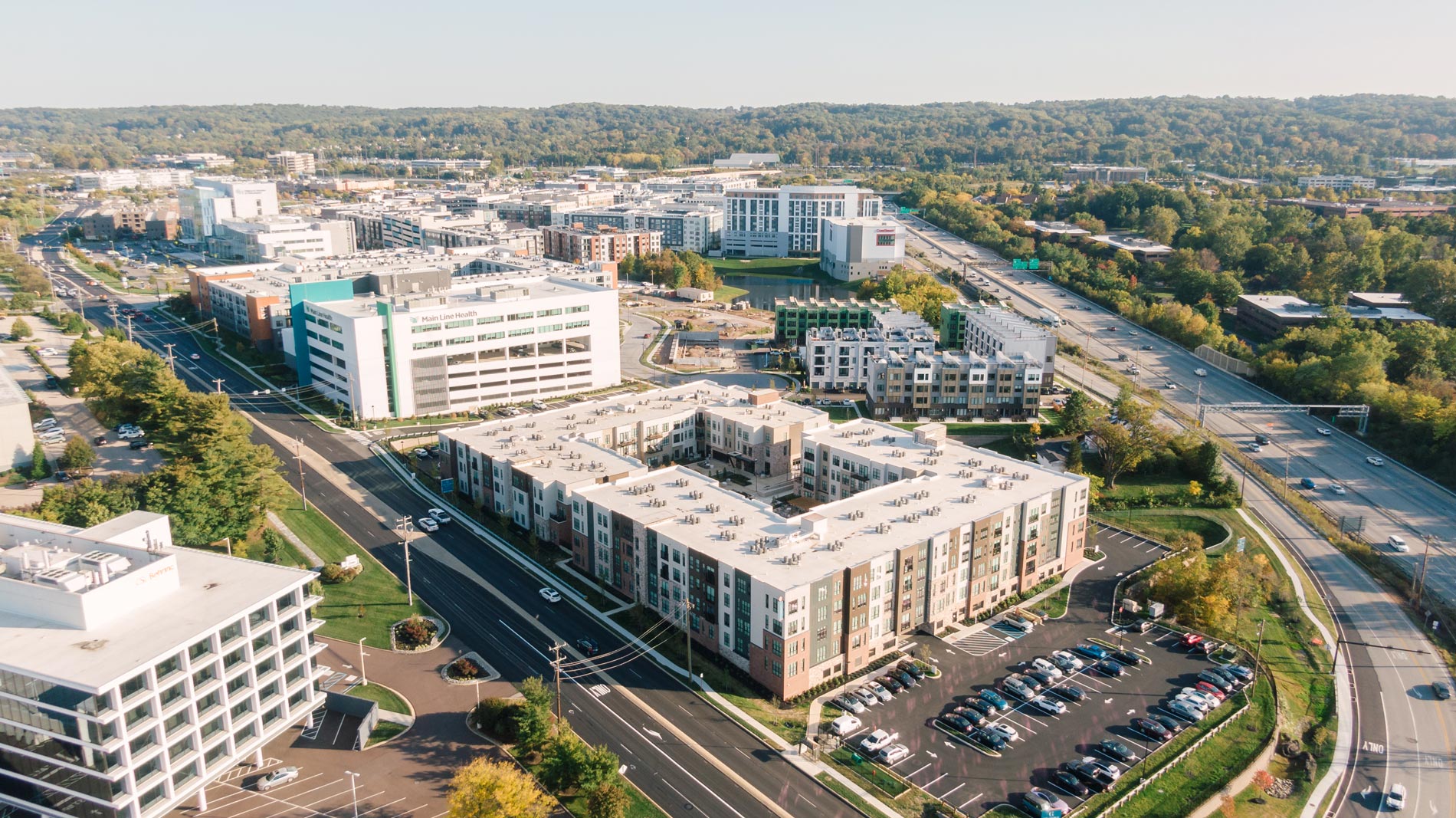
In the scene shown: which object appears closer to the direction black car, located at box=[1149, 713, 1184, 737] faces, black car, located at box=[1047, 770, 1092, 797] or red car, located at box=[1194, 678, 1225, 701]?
the black car

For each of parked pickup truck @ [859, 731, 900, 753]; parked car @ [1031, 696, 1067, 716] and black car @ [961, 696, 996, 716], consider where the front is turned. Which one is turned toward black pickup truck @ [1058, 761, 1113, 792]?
black car @ [961, 696, 996, 716]

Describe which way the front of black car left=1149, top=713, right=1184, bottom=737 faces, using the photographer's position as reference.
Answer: facing the viewer and to the right of the viewer

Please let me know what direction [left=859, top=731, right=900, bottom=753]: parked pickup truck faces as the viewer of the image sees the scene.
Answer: facing the viewer and to the left of the viewer

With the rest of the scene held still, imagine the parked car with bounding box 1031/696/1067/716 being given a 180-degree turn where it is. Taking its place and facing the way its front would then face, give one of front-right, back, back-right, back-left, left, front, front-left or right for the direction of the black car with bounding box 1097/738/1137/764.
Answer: front

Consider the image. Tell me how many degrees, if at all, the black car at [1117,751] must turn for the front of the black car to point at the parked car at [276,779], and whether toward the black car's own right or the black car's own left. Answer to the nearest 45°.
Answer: approximately 90° to the black car's own right

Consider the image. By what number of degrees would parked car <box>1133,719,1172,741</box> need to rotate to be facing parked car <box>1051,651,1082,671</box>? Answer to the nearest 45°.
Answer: approximately 180°

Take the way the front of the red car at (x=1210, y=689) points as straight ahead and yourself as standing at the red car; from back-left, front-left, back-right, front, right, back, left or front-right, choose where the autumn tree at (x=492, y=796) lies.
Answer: right

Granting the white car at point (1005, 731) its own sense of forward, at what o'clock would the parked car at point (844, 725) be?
The parked car is roughly at 10 o'clock from the white car.

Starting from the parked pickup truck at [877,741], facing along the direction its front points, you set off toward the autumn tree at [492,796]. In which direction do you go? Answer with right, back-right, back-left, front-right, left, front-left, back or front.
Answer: front

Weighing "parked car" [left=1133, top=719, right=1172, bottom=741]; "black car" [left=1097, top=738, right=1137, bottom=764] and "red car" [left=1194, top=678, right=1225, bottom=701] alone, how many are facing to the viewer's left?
0
